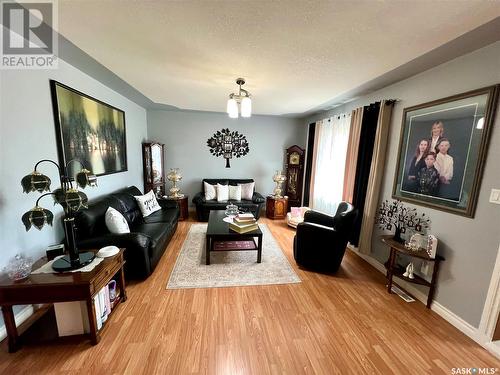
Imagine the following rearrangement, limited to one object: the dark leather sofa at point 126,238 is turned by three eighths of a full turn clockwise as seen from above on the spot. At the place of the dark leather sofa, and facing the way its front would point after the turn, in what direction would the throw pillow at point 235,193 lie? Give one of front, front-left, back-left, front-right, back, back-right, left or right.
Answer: back-right

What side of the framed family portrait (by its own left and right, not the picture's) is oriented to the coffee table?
front

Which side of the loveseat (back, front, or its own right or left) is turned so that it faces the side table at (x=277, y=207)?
left

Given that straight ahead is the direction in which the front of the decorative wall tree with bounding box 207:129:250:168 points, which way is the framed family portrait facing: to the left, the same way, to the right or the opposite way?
to the right

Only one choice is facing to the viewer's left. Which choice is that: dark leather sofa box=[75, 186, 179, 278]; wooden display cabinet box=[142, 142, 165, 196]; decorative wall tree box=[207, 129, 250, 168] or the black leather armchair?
the black leather armchair

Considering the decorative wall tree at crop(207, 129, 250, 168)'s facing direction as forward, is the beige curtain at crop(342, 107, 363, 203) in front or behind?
in front

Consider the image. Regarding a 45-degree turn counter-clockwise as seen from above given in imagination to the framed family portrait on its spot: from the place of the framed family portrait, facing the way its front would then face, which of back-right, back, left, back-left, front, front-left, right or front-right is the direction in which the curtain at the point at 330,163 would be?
back-right

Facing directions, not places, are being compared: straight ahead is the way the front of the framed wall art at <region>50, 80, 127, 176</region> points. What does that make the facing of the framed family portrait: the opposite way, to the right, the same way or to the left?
the opposite way

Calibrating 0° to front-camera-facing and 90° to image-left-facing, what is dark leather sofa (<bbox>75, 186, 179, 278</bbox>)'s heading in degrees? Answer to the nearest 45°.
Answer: approximately 315°

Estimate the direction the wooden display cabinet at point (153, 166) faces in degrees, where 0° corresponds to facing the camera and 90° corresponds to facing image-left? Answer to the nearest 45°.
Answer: approximately 315°

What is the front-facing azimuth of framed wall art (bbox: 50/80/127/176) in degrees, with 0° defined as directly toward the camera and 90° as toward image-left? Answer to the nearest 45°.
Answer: approximately 315°

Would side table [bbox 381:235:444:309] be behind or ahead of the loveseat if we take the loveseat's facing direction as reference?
ahead

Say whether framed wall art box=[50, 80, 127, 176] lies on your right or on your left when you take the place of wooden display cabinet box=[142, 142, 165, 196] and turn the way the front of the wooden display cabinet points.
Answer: on your right

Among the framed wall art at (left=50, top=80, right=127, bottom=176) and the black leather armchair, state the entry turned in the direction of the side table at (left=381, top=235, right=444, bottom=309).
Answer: the framed wall art

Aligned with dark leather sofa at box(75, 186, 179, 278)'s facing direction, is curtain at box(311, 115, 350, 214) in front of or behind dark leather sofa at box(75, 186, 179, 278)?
in front

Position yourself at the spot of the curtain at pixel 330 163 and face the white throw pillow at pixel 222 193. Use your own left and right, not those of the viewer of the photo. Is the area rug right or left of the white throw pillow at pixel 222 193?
left
